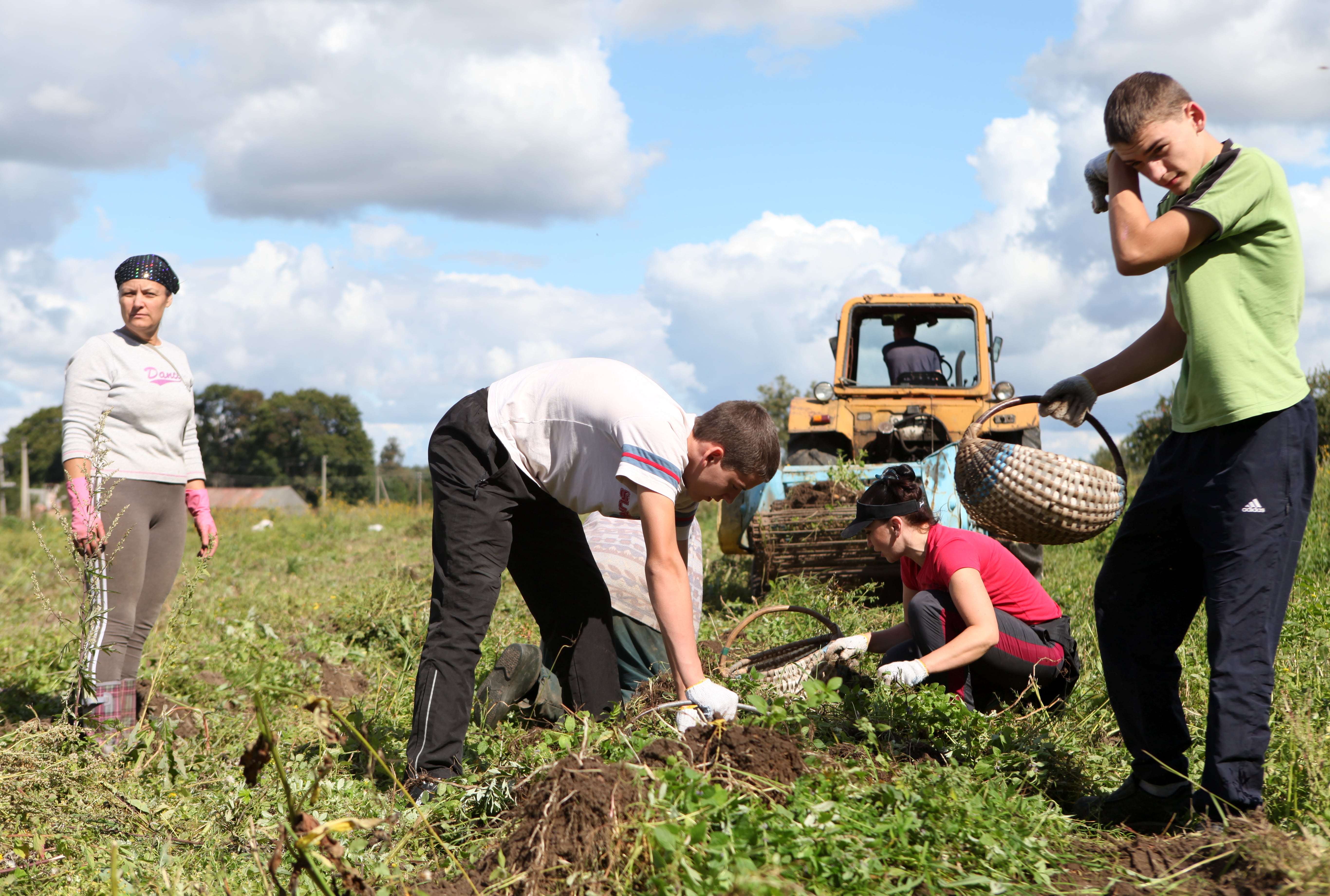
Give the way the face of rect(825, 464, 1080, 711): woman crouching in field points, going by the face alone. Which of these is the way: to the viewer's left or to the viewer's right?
to the viewer's left

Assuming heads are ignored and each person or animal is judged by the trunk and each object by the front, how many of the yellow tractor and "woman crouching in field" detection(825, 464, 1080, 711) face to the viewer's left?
1

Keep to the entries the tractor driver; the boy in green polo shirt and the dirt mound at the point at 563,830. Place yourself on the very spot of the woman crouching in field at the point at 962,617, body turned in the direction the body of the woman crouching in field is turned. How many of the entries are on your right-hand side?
1

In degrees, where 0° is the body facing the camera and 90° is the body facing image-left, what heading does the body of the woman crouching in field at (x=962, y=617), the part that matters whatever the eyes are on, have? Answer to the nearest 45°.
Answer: approximately 90°

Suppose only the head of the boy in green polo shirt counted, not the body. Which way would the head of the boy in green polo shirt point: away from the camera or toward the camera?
toward the camera

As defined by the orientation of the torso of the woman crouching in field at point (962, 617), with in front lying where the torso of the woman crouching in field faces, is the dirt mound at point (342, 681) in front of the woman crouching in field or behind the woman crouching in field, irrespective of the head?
in front

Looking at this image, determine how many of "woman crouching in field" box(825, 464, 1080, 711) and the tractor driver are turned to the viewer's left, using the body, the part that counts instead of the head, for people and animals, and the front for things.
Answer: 1
